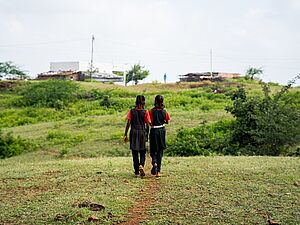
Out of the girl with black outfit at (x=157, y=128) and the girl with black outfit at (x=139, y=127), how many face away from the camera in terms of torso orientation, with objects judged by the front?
2

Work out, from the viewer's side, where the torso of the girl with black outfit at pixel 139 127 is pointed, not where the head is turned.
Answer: away from the camera

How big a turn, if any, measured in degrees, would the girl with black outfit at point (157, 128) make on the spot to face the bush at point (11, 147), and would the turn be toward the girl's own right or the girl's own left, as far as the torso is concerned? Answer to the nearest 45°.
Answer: approximately 45° to the girl's own left

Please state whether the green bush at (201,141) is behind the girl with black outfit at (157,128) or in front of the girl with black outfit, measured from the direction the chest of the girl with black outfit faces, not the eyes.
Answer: in front

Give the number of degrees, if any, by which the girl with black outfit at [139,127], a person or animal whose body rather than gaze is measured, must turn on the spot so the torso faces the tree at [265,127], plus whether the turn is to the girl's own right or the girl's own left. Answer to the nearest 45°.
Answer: approximately 45° to the girl's own right

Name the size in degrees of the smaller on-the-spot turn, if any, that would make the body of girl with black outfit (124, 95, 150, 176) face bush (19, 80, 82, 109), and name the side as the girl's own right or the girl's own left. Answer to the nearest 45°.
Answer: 0° — they already face it

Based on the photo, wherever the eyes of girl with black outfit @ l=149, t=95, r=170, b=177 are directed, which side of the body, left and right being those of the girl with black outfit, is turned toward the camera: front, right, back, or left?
back

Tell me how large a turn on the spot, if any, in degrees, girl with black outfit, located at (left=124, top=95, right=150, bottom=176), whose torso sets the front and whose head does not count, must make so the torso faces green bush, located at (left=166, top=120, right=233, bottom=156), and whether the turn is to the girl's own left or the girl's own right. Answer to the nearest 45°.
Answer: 0° — they already face it

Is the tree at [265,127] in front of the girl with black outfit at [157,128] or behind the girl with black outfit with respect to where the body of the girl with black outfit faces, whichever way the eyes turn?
in front
